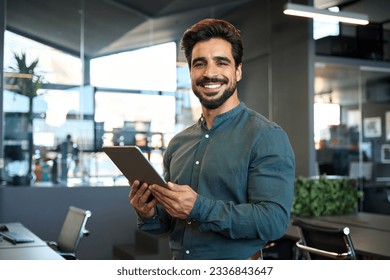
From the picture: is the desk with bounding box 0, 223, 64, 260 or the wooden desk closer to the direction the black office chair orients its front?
the wooden desk

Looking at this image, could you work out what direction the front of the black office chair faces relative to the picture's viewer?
facing away from the viewer and to the right of the viewer

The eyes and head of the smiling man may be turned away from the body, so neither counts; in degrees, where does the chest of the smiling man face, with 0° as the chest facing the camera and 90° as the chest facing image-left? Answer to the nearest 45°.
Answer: approximately 45°

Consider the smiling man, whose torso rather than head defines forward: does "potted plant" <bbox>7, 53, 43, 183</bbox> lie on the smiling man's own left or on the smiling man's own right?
on the smiling man's own right

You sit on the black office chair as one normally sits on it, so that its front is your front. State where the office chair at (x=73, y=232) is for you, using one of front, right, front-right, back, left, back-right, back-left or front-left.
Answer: back-left

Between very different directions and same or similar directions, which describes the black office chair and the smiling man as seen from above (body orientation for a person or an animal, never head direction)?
very different directions
